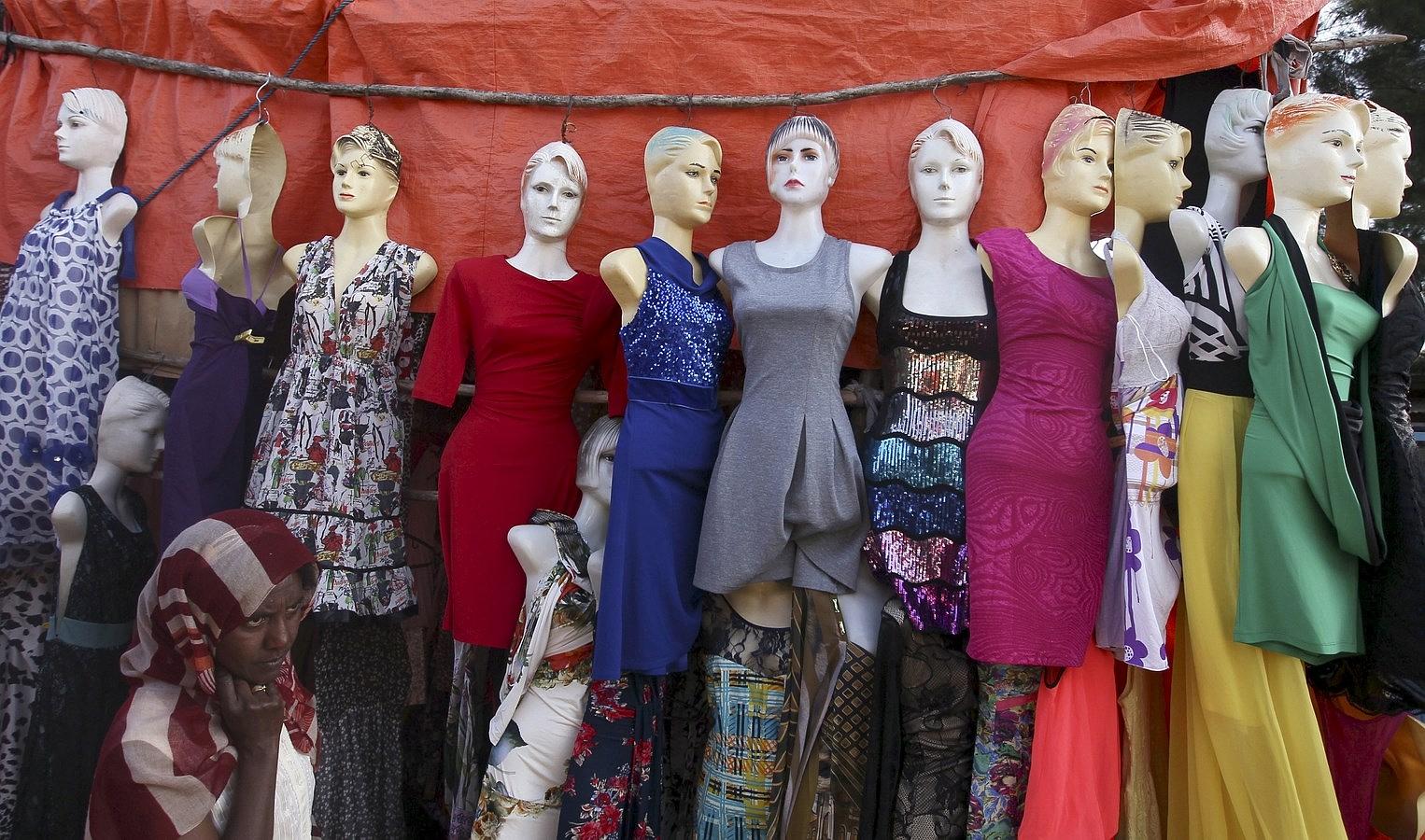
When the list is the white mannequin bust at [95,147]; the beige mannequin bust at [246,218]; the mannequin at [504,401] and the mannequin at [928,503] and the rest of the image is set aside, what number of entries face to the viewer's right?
0

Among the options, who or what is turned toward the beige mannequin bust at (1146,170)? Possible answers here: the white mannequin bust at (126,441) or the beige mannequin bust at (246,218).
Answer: the white mannequin bust at (126,441)

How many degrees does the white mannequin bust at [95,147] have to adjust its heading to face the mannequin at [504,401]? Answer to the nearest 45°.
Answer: approximately 90° to its left

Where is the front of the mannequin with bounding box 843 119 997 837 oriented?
toward the camera

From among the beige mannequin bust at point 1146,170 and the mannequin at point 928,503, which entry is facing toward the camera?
the mannequin

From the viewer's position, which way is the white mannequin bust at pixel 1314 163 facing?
facing the viewer and to the right of the viewer
